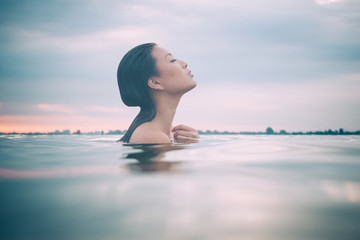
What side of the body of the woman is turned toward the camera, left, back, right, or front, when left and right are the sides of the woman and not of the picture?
right

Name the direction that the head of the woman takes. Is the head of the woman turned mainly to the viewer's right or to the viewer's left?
to the viewer's right
